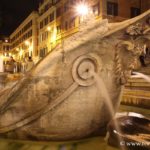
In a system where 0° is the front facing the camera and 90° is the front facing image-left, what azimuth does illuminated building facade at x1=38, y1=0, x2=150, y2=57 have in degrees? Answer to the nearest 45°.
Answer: approximately 45°
